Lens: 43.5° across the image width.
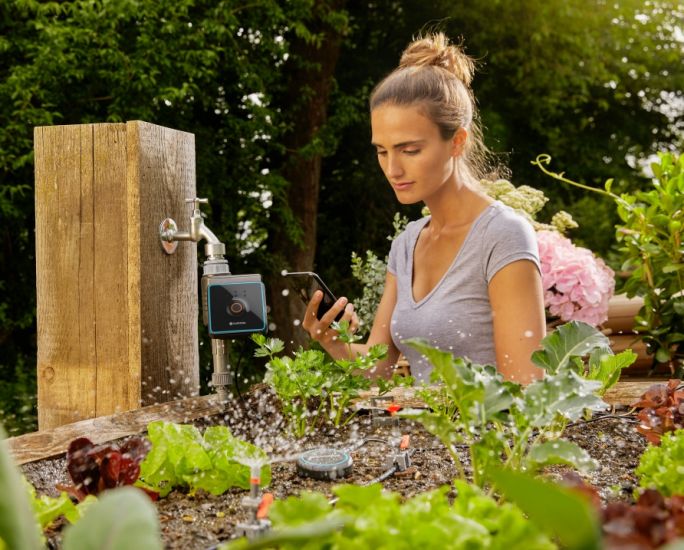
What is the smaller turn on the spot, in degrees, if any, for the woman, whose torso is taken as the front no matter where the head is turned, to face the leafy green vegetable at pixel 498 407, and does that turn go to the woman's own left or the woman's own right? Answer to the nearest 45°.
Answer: approximately 45° to the woman's own left

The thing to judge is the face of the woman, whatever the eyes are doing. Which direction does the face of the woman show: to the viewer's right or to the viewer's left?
to the viewer's left

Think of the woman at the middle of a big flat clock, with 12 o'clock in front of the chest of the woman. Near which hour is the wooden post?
The wooden post is roughly at 1 o'clock from the woman.

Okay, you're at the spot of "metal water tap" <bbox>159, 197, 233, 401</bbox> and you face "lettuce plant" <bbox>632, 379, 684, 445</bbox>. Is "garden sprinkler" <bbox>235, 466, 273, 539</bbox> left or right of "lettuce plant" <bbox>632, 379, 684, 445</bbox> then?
right

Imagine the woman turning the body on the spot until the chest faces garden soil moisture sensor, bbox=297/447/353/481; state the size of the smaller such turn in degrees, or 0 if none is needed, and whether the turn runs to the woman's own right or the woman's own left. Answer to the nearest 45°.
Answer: approximately 45° to the woman's own left

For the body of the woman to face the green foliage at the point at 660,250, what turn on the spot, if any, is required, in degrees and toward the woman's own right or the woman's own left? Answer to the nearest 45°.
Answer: approximately 180°

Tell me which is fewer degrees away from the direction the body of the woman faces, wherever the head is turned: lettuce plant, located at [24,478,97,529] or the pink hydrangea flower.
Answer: the lettuce plant

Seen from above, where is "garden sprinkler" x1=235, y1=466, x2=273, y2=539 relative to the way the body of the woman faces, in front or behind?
in front

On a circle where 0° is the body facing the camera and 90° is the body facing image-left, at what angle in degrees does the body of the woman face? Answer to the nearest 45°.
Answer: approximately 45°

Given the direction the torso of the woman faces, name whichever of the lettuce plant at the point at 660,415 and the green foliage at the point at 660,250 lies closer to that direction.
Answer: the lettuce plant
